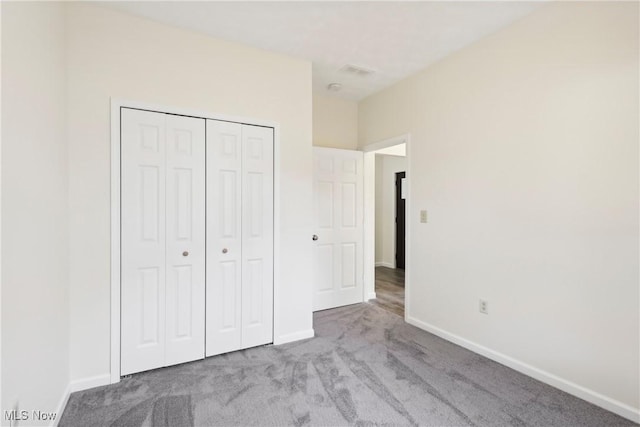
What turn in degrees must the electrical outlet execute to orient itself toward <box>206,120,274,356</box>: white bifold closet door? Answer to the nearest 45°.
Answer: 0° — it already faces it

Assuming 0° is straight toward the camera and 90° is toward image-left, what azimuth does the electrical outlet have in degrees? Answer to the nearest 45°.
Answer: approximately 45°

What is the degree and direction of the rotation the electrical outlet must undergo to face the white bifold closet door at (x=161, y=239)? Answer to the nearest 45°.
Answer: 0° — it already faces it

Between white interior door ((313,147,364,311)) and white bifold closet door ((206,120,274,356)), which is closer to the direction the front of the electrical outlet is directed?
the white bifold closet door

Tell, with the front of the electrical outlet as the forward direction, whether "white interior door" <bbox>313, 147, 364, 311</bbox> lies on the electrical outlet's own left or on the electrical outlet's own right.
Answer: on the electrical outlet's own right

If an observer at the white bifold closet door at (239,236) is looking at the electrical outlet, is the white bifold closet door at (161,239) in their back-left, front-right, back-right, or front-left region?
back-right
